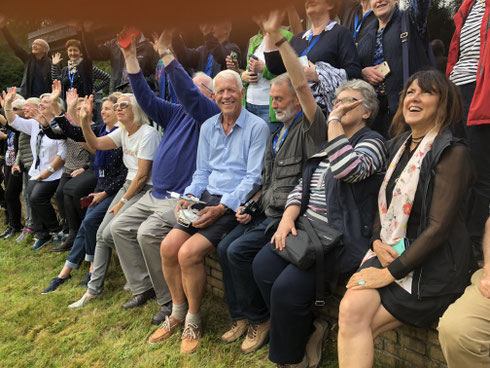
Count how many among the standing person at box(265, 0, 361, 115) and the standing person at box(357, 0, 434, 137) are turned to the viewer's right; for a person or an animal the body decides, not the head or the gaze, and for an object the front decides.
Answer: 0

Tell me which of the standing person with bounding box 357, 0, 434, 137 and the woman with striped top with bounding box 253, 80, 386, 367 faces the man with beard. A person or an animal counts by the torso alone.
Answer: the standing person

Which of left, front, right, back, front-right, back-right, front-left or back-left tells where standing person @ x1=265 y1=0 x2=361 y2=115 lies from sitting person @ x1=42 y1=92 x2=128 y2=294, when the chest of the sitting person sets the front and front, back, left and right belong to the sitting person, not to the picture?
left

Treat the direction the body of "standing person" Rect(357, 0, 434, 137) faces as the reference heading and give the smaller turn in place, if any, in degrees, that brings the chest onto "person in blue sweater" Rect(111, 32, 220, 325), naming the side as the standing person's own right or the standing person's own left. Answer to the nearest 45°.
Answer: approximately 45° to the standing person's own right

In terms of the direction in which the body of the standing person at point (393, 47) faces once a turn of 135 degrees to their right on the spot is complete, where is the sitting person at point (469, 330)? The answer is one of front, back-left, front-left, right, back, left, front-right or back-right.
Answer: back

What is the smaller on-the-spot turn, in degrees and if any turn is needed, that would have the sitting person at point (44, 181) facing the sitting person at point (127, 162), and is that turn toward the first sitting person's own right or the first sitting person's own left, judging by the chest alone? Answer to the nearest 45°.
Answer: approximately 45° to the first sitting person's own left

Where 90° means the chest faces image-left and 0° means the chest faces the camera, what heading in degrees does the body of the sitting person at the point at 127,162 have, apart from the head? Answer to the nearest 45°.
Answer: approximately 45°

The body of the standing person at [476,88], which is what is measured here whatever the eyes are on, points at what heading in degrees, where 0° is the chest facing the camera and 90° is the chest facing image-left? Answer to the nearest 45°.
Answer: approximately 45°

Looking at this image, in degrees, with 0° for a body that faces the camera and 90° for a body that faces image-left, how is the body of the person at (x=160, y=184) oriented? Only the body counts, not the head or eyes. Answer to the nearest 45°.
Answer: approximately 45°

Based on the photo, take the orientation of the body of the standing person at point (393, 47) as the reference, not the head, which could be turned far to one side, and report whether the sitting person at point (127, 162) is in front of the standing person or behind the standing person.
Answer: in front

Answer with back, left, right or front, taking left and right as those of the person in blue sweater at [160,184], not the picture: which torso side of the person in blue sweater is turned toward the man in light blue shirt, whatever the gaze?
left

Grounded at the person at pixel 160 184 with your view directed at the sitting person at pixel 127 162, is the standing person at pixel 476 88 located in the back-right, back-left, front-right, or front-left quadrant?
back-right

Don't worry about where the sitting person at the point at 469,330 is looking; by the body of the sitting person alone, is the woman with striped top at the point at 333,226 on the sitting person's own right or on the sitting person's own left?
on the sitting person's own right
